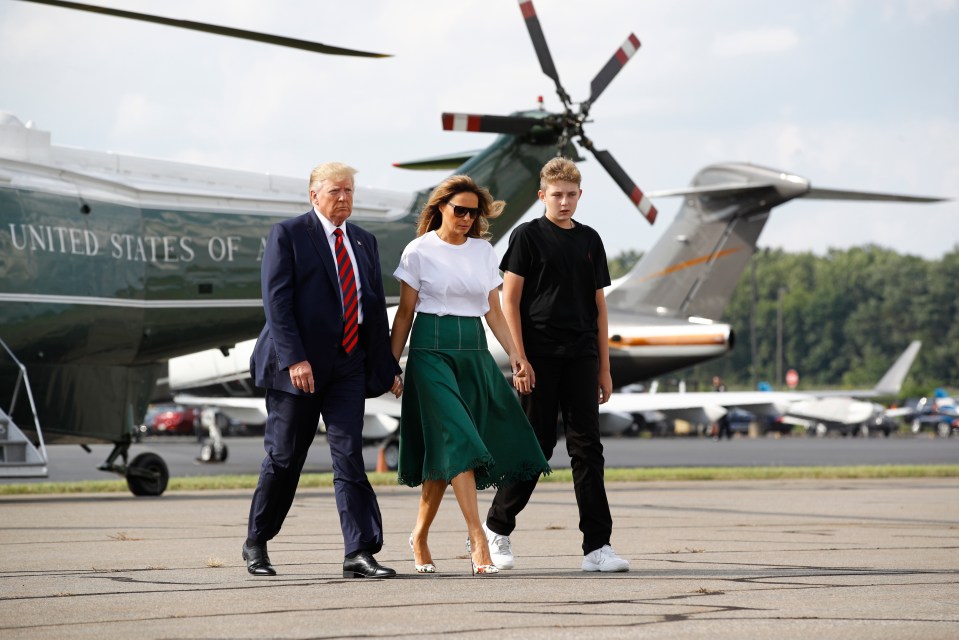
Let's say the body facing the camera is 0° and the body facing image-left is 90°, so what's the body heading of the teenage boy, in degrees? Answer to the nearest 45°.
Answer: approximately 315°

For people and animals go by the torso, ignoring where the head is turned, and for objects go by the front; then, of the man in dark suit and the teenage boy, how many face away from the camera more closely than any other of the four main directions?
0

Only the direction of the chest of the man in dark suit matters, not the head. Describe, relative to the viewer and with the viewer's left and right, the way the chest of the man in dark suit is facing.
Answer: facing the viewer and to the right of the viewer

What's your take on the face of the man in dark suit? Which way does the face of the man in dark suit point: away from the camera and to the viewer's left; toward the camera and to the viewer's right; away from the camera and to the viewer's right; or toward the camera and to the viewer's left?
toward the camera and to the viewer's right

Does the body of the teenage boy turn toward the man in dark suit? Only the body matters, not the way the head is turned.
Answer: no

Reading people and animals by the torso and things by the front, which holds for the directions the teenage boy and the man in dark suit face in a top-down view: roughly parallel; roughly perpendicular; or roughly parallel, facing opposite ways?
roughly parallel

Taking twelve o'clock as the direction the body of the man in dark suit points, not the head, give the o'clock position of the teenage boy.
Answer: The teenage boy is roughly at 10 o'clock from the man in dark suit.
